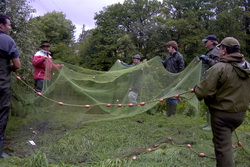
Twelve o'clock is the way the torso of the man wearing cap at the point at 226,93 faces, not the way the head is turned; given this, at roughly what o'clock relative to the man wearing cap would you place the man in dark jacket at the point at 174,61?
The man in dark jacket is roughly at 1 o'clock from the man wearing cap.

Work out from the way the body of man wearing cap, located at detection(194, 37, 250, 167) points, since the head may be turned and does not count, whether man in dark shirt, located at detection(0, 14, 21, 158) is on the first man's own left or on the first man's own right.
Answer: on the first man's own left

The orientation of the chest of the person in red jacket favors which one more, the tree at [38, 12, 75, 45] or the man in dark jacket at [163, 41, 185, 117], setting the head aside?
the man in dark jacket

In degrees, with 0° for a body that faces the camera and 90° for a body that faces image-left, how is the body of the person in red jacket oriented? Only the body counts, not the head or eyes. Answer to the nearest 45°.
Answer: approximately 315°

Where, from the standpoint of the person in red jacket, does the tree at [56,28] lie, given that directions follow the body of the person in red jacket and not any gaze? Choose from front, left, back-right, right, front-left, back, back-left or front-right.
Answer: back-left

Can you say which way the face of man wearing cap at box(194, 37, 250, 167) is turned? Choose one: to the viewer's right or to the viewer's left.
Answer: to the viewer's left

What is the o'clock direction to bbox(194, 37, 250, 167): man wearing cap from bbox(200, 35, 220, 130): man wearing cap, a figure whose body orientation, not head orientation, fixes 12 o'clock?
bbox(194, 37, 250, 167): man wearing cap is roughly at 9 o'clock from bbox(200, 35, 220, 130): man wearing cap.

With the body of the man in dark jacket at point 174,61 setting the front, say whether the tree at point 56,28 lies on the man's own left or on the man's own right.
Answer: on the man's own right

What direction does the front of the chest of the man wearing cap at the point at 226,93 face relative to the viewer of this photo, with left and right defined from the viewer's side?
facing away from the viewer and to the left of the viewer

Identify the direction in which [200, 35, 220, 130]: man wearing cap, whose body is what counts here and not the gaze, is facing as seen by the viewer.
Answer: to the viewer's left

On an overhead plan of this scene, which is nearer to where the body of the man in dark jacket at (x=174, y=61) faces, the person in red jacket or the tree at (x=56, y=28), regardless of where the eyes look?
the person in red jacket
